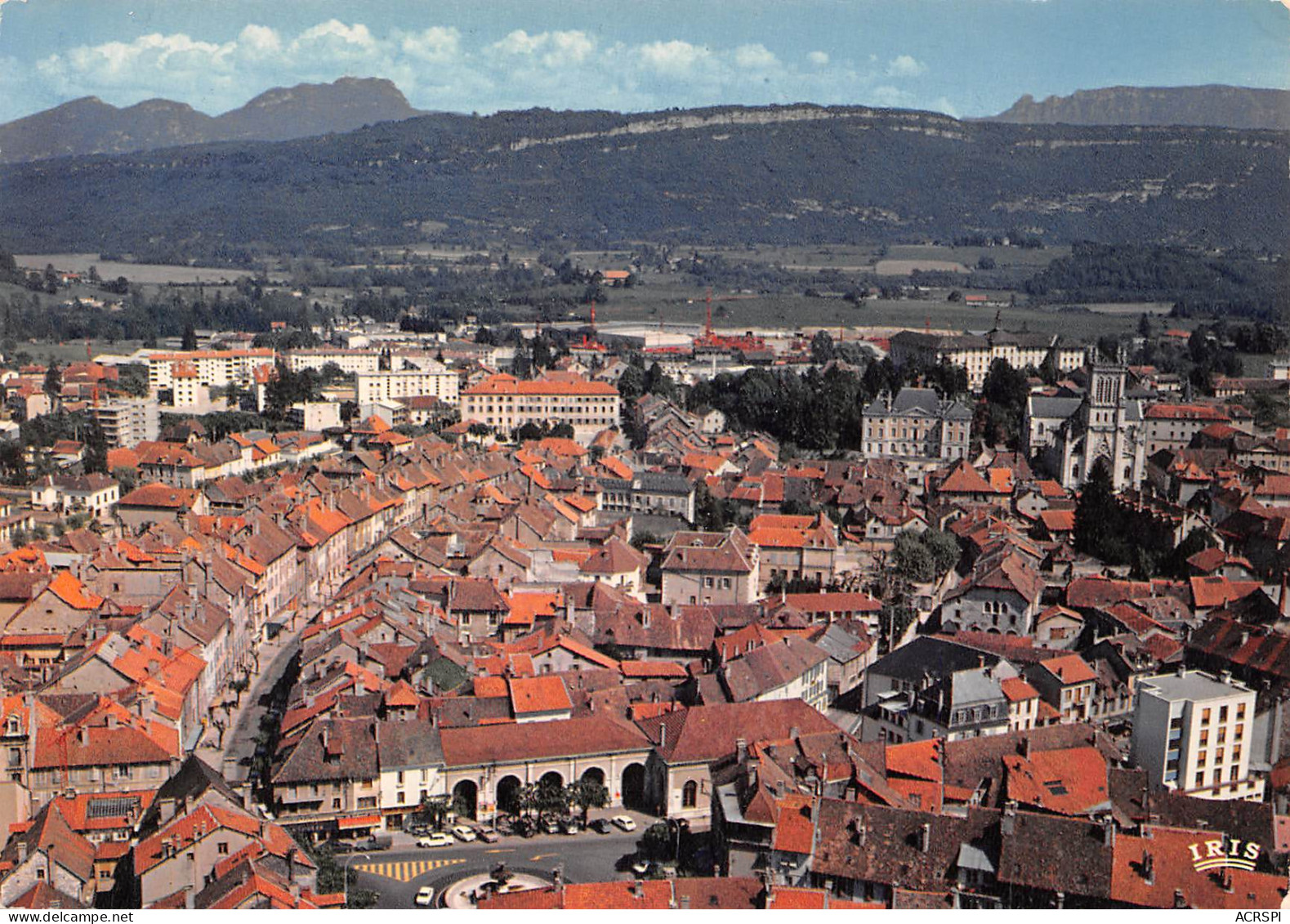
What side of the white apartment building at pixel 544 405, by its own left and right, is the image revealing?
front

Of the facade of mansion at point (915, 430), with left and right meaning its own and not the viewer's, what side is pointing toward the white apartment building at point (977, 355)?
back

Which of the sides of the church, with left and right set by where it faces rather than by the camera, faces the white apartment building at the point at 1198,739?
front

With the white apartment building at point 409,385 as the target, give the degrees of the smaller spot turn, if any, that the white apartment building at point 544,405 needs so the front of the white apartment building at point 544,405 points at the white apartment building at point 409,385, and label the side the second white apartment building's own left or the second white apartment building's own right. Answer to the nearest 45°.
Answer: approximately 135° to the second white apartment building's own right

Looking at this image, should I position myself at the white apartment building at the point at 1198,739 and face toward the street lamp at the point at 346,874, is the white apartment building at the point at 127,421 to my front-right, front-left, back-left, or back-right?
front-right

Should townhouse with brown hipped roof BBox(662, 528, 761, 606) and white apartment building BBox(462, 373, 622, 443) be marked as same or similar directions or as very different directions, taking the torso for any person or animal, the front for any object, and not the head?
same or similar directions

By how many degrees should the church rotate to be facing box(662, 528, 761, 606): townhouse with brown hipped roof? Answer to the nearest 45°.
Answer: approximately 45° to its right

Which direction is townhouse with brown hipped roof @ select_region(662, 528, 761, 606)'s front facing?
toward the camera

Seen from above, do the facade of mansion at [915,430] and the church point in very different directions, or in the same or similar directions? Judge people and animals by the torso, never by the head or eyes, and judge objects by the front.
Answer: same or similar directions

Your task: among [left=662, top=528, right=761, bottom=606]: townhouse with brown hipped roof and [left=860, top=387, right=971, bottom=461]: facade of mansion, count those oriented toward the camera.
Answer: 2

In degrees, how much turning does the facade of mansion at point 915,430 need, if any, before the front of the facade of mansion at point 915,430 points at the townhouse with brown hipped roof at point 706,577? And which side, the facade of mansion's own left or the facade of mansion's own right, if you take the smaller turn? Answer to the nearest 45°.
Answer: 0° — it already faces it

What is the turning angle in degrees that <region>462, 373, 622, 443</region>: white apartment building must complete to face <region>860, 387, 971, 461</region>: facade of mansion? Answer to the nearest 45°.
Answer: approximately 45° to its left

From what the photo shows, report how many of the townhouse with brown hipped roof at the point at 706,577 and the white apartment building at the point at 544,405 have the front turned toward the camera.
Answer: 2

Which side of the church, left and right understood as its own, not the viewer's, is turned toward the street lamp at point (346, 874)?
front

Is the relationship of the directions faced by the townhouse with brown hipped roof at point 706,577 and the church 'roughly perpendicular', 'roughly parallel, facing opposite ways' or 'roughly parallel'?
roughly parallel

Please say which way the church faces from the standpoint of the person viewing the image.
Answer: facing the viewer

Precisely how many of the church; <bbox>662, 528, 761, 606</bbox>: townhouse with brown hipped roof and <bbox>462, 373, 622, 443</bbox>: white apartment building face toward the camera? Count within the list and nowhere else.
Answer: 3

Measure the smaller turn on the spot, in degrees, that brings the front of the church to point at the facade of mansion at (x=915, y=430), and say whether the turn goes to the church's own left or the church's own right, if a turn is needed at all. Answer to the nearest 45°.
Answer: approximately 135° to the church's own right

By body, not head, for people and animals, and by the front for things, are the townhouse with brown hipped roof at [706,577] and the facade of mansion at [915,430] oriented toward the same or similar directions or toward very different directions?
same or similar directions

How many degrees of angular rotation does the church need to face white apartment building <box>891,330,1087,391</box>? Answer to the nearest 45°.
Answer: approximately 180°
